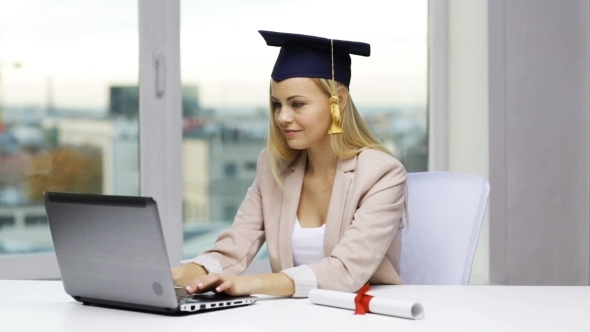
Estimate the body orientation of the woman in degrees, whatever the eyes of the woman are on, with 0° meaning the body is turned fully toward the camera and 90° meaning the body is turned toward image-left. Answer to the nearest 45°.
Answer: approximately 45°

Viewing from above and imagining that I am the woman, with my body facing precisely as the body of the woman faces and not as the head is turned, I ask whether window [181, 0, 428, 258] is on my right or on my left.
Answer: on my right

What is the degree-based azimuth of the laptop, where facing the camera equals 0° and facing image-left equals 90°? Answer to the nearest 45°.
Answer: approximately 225°

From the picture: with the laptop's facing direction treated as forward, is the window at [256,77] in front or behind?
in front

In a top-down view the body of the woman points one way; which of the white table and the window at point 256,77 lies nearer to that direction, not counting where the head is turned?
the white table

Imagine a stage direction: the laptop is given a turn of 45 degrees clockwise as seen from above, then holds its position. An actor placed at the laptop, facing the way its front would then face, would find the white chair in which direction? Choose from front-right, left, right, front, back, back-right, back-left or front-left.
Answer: front-left

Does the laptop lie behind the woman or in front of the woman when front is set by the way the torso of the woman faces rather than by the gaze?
in front

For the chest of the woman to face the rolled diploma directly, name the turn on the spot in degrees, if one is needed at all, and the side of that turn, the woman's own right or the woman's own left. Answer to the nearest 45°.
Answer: approximately 45° to the woman's own left

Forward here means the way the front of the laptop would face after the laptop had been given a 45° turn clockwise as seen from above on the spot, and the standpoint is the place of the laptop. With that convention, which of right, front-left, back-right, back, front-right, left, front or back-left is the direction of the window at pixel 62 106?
left

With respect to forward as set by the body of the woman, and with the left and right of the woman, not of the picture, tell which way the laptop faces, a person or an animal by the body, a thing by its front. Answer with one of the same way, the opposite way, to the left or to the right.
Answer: the opposite way

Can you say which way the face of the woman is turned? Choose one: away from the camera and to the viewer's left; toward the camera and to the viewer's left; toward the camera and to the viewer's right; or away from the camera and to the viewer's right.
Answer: toward the camera and to the viewer's left
